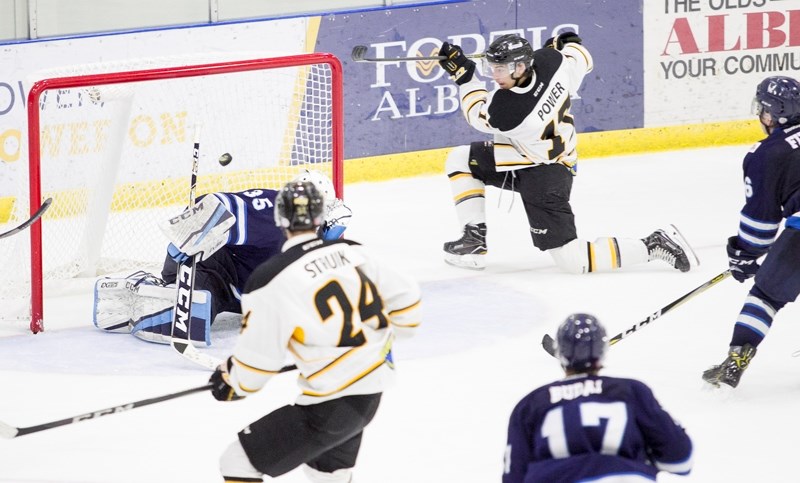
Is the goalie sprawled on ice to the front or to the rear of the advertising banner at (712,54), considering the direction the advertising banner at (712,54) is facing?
to the front

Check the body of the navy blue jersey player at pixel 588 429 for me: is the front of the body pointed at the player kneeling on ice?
yes

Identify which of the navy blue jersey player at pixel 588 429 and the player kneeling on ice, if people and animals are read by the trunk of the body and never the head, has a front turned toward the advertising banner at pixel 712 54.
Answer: the navy blue jersey player

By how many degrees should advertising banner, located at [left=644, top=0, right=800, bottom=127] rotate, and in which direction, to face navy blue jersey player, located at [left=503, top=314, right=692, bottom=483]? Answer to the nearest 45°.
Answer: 0° — it already faces them

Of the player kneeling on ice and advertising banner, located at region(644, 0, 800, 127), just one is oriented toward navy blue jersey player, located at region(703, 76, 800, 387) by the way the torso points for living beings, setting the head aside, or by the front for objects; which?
the advertising banner

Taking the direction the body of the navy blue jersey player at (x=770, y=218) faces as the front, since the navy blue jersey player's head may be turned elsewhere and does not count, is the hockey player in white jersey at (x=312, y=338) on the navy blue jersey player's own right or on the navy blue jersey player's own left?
on the navy blue jersey player's own left

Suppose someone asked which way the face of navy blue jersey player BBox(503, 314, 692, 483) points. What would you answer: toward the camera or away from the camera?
away from the camera

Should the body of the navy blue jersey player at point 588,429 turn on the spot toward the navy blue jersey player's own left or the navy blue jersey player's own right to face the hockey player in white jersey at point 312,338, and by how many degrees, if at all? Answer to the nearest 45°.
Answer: approximately 45° to the navy blue jersey player's own left

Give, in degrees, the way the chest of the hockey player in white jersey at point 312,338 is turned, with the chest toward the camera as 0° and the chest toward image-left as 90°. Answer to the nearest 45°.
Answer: approximately 135°

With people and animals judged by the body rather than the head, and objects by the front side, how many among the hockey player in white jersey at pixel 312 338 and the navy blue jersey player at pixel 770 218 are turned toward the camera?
0

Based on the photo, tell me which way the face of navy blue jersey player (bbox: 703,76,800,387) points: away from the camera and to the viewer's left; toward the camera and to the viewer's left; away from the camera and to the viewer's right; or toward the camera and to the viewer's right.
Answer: away from the camera and to the viewer's left
